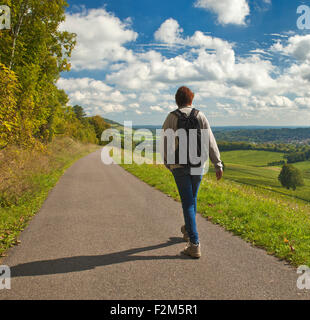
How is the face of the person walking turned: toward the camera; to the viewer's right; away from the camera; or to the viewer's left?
away from the camera

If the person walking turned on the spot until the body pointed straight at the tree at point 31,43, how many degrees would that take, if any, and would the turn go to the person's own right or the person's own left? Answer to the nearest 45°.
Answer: approximately 45° to the person's own left

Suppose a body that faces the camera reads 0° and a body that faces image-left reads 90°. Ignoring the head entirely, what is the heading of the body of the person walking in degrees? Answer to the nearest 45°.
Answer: approximately 180°
